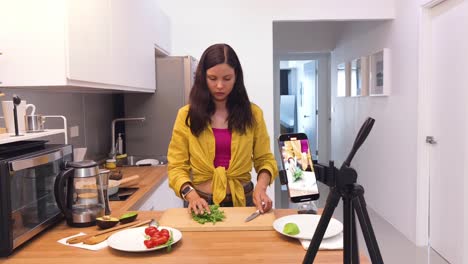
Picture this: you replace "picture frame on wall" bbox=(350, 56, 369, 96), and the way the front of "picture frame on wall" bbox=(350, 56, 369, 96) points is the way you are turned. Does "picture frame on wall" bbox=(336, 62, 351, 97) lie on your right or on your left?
on your right

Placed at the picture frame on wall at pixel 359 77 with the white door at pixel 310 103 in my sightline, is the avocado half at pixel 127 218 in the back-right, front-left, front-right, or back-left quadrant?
back-left

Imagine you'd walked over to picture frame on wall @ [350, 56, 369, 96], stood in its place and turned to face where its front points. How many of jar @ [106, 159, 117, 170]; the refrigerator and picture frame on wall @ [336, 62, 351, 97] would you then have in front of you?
2

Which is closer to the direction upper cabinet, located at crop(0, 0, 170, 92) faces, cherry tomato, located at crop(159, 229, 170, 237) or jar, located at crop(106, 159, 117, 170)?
the cherry tomato

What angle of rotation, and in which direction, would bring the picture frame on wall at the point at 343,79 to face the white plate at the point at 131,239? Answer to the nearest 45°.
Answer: approximately 45° to its left

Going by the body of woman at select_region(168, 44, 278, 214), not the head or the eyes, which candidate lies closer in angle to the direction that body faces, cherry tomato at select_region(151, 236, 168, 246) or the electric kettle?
the cherry tomato

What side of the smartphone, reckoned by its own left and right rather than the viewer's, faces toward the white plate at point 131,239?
right
